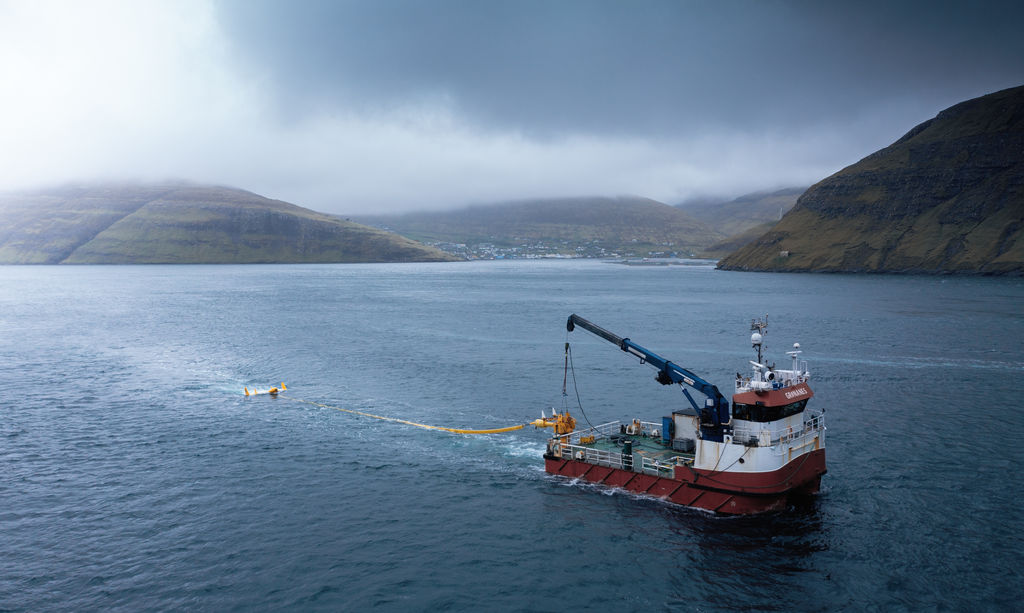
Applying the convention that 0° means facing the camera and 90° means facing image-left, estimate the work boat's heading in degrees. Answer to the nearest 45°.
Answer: approximately 315°
